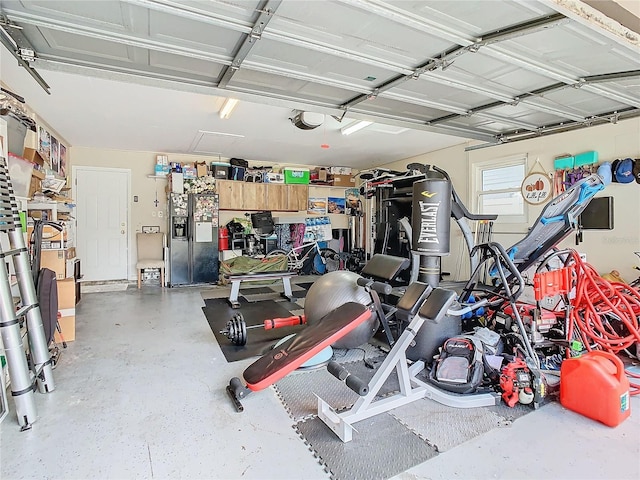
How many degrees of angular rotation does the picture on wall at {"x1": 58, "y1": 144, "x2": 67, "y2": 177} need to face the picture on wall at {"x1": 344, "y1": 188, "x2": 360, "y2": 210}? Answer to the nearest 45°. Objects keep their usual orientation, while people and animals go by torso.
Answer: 0° — it already faces it

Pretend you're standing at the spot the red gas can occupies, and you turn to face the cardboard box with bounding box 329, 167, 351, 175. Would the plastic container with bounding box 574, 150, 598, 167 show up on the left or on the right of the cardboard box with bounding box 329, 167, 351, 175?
right

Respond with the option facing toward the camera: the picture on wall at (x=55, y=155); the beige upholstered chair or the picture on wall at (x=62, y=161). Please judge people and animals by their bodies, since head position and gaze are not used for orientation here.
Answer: the beige upholstered chair

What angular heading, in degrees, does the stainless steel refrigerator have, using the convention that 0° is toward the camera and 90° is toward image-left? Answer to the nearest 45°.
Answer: approximately 0°

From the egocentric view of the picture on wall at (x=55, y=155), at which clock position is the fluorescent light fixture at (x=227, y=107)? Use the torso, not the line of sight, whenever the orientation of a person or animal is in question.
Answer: The fluorescent light fixture is roughly at 2 o'clock from the picture on wall.

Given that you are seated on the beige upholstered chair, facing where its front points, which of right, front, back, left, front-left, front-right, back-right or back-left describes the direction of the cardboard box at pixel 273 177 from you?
left

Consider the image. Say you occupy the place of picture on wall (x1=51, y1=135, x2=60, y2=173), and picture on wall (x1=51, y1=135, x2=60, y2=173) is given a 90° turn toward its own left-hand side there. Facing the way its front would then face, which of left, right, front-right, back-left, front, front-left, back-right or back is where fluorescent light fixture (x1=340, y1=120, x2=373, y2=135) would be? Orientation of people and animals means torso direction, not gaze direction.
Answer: back-right

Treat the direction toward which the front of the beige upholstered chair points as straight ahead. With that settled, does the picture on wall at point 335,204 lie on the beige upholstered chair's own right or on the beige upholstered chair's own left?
on the beige upholstered chair's own left

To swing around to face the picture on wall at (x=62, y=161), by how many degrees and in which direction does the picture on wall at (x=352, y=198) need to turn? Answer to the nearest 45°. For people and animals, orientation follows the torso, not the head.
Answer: approximately 45° to its right

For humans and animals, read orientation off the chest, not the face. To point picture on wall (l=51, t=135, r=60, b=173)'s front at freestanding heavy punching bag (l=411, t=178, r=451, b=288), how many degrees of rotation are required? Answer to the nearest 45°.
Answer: approximately 45° to its right

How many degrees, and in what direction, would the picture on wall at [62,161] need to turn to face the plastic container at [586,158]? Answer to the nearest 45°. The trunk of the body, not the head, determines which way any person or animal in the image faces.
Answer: approximately 45° to its right

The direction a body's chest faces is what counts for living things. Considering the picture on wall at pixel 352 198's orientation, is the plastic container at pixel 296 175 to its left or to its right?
on its right

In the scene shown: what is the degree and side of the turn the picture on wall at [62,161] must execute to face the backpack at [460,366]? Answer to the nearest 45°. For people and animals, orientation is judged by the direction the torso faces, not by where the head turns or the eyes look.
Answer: approximately 90° to its right

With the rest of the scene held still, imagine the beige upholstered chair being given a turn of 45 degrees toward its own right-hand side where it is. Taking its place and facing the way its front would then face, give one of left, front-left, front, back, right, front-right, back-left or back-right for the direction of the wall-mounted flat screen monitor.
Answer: left

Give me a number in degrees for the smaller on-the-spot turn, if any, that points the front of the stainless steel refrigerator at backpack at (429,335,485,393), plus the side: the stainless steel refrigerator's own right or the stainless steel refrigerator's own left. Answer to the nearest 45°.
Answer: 0° — it already faces it

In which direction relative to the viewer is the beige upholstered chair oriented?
toward the camera

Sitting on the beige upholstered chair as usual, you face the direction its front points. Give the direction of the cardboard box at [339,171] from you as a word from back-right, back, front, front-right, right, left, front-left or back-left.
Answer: left

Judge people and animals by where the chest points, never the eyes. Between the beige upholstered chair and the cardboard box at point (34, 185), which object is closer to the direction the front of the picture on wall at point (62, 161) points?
the beige upholstered chair

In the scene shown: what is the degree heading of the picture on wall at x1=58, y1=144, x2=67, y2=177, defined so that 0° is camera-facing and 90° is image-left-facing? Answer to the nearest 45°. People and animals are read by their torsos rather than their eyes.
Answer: approximately 270°
